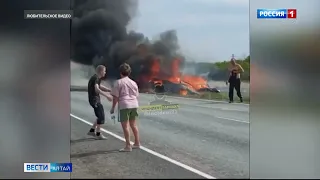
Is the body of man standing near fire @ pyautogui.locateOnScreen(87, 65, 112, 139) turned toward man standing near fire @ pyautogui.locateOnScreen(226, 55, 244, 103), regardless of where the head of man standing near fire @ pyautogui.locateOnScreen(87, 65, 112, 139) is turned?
yes

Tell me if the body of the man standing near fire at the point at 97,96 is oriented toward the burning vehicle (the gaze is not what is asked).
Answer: no

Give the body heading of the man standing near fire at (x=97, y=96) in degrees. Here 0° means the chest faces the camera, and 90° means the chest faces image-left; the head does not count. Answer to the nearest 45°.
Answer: approximately 270°
